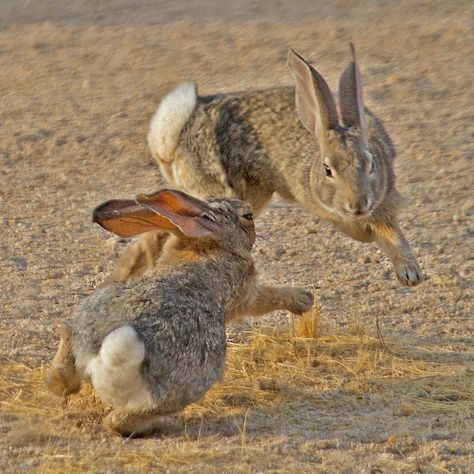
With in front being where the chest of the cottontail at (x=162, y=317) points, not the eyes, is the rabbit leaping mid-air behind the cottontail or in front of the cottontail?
in front

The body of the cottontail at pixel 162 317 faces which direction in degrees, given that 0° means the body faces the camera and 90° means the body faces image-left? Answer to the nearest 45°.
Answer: approximately 225°

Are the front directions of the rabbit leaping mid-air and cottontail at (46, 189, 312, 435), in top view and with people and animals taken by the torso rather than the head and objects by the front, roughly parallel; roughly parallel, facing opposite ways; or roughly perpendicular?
roughly perpendicular

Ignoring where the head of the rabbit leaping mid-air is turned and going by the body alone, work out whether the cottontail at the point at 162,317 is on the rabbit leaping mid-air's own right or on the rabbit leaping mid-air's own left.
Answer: on the rabbit leaping mid-air's own right

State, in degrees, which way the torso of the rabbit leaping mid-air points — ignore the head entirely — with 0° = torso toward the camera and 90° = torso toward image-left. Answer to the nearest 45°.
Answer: approximately 315°
